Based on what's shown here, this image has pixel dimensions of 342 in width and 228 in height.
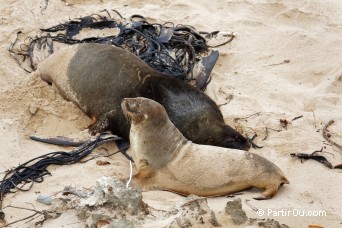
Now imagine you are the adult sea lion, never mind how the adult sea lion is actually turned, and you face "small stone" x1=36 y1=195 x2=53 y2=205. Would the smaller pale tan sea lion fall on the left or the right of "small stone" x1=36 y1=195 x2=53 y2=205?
left

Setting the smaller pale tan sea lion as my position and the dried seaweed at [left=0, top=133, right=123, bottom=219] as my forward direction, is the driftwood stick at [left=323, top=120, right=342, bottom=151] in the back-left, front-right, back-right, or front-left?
back-right

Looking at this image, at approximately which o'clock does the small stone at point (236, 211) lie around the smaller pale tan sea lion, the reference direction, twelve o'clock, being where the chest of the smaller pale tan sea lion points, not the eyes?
The small stone is roughly at 8 o'clock from the smaller pale tan sea lion.

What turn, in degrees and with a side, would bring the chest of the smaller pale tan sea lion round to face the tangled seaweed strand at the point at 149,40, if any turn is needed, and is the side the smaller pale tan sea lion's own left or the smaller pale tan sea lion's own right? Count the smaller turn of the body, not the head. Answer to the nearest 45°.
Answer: approximately 90° to the smaller pale tan sea lion's own right

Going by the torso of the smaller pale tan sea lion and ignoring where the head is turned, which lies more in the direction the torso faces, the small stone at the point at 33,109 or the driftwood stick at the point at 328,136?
the small stone

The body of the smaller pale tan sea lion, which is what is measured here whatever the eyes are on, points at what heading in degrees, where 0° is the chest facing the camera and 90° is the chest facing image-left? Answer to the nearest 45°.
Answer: approximately 90°

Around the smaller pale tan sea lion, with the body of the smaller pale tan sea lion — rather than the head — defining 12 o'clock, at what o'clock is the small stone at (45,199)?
The small stone is roughly at 11 o'clock from the smaller pale tan sea lion.

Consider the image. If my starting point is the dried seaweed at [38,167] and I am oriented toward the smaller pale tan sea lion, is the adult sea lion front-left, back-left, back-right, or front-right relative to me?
front-left

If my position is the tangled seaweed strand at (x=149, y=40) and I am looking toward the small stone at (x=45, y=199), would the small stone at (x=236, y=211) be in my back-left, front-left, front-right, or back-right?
front-left

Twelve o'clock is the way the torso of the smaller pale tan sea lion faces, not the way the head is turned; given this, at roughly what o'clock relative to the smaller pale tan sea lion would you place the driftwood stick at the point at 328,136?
The driftwood stick is roughly at 5 o'clock from the smaller pale tan sea lion.
